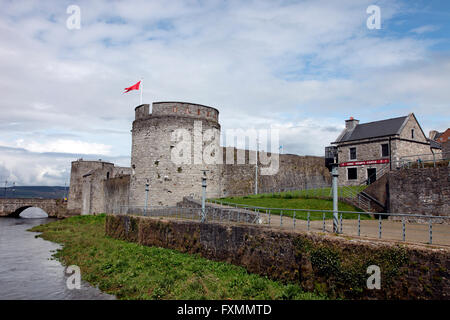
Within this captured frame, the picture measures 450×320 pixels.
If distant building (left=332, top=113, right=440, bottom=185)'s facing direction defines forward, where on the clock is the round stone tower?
The round stone tower is roughly at 12 o'clock from the distant building.

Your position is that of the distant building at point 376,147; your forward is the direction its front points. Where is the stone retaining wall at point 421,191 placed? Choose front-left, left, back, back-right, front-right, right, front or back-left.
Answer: front-left

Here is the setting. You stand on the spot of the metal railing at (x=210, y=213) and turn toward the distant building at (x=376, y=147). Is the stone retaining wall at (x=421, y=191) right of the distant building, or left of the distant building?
right

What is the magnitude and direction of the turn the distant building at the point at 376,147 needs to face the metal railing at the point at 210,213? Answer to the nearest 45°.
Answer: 0° — it already faces it

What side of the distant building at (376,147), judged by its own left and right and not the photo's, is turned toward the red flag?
front

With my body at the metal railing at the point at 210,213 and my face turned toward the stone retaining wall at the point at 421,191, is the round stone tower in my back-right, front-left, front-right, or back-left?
back-left

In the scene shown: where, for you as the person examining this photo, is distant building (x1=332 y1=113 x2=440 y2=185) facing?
facing the viewer and to the left of the viewer
